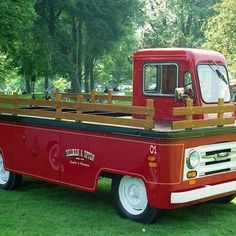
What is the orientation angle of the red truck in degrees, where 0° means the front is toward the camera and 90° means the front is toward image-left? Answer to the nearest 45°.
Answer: approximately 315°

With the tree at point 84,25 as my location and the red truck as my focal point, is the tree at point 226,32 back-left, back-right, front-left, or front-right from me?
front-left

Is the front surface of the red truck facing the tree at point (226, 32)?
no

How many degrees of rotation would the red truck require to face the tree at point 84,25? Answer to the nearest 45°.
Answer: approximately 135° to its left

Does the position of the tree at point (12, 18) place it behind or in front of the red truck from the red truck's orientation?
behind

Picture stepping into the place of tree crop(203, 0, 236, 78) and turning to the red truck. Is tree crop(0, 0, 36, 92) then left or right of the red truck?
right
